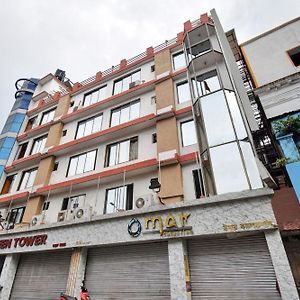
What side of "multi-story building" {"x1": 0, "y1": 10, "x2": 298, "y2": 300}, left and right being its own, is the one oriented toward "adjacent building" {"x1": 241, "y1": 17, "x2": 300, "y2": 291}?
left

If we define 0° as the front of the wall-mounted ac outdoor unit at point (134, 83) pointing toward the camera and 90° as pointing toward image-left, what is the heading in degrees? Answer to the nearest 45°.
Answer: approximately 45°

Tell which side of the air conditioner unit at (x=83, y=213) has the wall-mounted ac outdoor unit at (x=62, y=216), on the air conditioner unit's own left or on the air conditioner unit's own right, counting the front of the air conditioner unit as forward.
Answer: on the air conditioner unit's own right

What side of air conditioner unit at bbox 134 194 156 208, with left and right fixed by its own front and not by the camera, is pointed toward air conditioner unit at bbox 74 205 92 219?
right

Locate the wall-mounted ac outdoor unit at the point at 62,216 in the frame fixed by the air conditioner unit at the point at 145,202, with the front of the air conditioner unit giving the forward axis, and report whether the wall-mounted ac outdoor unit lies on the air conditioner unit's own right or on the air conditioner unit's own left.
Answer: on the air conditioner unit's own right

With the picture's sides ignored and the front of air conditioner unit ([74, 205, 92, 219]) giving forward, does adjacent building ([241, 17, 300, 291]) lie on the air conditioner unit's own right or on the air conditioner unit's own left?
on the air conditioner unit's own left

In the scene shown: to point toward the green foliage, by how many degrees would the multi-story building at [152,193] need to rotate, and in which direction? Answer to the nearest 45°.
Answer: approximately 90° to its left

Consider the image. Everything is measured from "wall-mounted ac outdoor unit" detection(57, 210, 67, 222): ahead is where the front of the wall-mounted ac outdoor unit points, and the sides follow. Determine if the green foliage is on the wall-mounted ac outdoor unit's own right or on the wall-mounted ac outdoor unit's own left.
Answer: on the wall-mounted ac outdoor unit's own left
